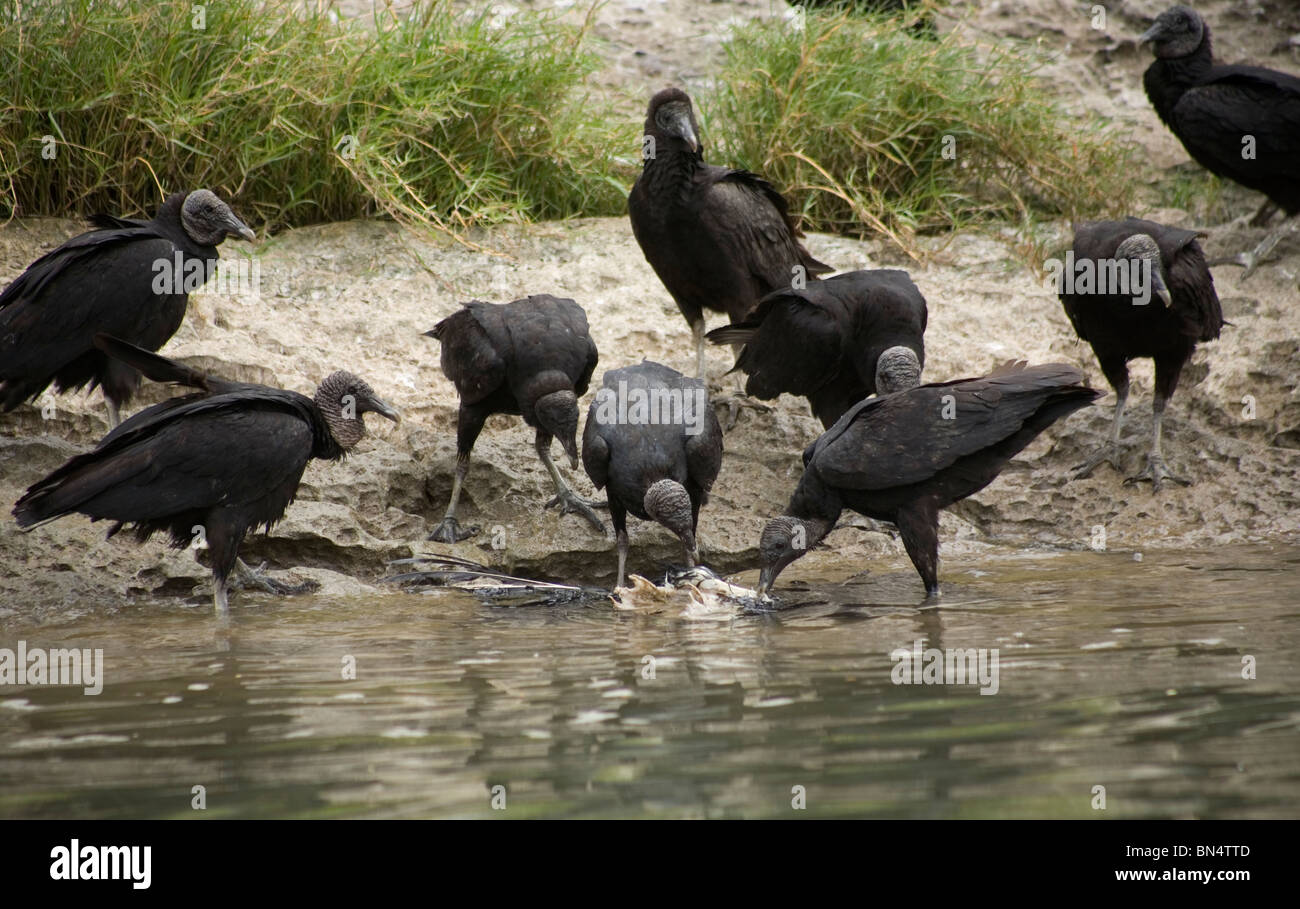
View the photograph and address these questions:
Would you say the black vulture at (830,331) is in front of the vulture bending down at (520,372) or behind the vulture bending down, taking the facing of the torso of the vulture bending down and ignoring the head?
in front

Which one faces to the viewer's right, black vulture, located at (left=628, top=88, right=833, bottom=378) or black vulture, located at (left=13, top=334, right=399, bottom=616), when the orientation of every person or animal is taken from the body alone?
black vulture, located at (left=13, top=334, right=399, bottom=616)

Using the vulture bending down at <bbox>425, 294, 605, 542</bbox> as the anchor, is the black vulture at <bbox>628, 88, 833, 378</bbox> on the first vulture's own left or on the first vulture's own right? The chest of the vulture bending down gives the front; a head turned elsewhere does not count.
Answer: on the first vulture's own left

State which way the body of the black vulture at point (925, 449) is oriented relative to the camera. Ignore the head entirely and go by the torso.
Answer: to the viewer's left

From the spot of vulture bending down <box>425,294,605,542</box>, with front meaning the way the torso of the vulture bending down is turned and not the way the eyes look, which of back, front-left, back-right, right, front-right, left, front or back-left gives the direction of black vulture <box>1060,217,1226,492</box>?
front-left

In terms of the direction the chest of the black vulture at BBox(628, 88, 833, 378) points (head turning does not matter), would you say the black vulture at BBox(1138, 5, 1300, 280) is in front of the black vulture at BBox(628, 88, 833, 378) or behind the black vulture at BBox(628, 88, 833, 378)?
behind

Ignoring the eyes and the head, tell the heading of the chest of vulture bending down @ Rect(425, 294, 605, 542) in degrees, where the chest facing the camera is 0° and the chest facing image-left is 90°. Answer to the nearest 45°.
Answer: approximately 315°

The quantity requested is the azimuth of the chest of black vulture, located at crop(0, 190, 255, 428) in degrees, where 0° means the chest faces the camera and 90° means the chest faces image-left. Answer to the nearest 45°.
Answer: approximately 270°

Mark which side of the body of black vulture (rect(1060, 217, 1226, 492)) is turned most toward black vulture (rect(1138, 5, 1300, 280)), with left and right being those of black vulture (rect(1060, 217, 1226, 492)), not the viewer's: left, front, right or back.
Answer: back

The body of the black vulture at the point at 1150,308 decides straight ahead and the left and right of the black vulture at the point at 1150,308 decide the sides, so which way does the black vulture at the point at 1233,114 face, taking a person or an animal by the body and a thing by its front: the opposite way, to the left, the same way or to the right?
to the right

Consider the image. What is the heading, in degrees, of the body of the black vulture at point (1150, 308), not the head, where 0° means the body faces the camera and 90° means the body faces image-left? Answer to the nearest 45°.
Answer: approximately 0°

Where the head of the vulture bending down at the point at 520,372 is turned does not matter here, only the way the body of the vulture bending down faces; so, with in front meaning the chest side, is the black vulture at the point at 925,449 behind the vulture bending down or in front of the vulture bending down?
in front
